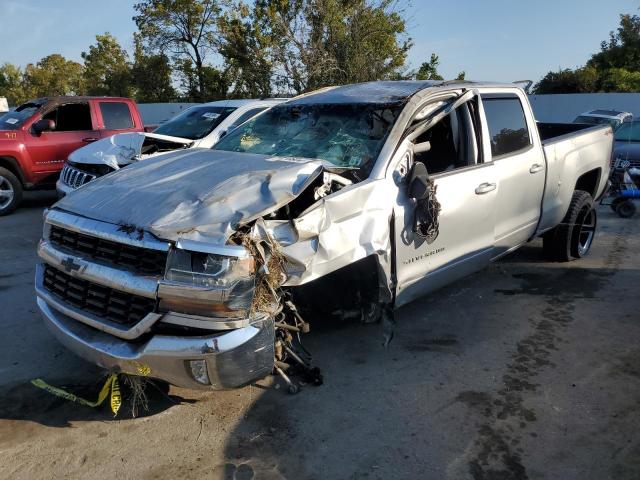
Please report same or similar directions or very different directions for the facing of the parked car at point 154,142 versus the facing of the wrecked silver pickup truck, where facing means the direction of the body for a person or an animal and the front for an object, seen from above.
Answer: same or similar directions

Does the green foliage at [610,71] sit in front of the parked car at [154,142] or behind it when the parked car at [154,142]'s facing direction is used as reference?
behind

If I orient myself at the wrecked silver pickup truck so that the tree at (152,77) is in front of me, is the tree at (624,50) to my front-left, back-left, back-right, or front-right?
front-right

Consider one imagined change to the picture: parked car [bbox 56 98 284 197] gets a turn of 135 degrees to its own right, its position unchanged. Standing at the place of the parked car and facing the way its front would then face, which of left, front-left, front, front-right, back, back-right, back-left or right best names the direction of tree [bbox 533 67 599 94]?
front-right

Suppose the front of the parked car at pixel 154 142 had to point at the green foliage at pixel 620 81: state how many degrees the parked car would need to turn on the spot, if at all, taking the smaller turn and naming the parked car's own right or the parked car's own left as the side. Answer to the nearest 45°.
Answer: approximately 180°

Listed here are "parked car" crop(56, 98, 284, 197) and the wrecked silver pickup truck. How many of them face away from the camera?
0

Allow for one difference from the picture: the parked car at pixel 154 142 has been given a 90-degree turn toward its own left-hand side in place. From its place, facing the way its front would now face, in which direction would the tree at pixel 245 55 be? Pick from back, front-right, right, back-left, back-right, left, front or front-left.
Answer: back-left

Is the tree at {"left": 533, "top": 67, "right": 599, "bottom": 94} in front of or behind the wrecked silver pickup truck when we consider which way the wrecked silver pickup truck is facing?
behind

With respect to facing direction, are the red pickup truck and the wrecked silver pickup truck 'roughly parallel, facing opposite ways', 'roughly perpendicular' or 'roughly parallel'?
roughly parallel

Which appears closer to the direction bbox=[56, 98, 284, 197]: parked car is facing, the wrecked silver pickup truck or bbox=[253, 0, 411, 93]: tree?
the wrecked silver pickup truck

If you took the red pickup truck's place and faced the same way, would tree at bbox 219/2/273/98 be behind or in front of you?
behind

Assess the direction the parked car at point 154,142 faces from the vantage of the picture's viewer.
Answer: facing the viewer and to the left of the viewer

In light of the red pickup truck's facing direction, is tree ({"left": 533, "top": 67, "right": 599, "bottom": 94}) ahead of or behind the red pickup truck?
behind

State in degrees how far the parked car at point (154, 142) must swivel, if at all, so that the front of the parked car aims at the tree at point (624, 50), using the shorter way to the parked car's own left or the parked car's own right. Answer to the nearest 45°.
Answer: approximately 180°

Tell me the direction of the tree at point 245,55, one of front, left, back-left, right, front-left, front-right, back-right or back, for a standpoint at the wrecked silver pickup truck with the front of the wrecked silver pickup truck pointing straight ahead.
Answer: back-right
